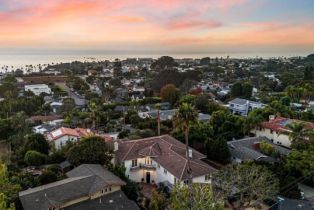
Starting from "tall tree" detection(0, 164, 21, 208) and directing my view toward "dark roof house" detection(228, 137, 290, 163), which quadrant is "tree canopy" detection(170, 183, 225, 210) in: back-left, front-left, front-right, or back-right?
front-right

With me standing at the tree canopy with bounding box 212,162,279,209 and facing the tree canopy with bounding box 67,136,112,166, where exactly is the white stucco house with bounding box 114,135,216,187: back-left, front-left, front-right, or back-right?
front-right

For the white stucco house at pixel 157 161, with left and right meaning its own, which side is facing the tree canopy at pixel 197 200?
front

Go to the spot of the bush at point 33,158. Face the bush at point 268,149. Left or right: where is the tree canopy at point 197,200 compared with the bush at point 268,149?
right

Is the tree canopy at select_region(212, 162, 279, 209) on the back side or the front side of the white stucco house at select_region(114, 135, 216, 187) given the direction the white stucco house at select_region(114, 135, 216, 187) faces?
on the front side

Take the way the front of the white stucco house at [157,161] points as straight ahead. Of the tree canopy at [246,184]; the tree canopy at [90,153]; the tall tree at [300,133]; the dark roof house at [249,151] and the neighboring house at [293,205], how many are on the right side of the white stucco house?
1

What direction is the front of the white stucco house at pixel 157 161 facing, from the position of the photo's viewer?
facing the viewer

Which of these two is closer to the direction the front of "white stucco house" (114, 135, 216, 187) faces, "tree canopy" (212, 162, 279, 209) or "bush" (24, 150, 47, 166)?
the tree canopy

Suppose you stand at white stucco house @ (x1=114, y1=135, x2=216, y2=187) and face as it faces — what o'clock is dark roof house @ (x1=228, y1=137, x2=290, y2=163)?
The dark roof house is roughly at 8 o'clock from the white stucco house.

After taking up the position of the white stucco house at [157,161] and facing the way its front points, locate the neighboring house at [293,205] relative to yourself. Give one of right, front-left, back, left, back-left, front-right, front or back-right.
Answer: front-left

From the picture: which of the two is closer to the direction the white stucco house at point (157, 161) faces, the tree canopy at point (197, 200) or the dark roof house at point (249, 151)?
the tree canopy

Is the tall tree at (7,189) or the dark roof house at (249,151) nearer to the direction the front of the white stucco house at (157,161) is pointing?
the tall tree

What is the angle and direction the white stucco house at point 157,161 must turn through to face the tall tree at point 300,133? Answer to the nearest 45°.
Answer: approximately 90° to its left

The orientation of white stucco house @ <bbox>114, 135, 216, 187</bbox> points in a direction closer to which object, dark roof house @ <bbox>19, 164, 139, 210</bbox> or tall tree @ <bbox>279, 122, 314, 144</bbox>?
the dark roof house

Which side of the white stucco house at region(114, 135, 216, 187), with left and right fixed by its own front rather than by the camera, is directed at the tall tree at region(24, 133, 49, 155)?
right

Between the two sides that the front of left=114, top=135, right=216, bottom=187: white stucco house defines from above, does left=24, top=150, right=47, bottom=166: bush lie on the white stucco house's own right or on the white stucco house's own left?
on the white stucco house's own right

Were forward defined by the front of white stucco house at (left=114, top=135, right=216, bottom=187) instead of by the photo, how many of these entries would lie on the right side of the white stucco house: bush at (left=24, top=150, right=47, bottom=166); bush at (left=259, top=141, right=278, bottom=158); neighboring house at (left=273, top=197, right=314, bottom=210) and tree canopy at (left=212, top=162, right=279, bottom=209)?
1
